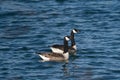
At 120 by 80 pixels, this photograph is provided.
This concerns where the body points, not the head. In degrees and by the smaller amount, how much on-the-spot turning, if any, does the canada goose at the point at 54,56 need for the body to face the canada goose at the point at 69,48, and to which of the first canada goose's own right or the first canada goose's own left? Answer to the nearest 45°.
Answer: approximately 45° to the first canada goose's own left

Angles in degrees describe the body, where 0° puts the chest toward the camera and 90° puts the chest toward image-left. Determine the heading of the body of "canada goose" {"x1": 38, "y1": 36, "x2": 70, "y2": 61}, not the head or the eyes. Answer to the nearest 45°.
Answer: approximately 270°

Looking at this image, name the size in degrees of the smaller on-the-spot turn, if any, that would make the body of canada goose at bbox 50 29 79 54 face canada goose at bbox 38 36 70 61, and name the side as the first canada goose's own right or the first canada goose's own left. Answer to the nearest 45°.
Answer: approximately 135° to the first canada goose's own right

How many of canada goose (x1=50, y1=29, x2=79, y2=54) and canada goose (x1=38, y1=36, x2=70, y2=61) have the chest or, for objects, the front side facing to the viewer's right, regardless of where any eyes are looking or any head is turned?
2

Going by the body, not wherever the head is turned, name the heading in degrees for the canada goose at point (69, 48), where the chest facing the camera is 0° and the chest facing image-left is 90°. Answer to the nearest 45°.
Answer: approximately 270°
